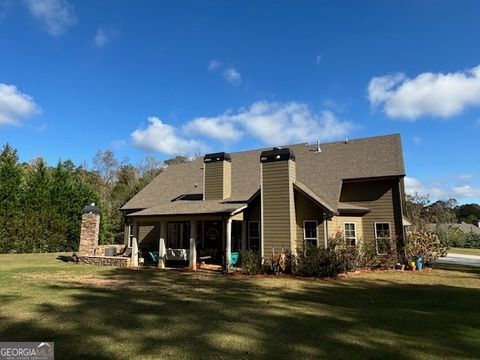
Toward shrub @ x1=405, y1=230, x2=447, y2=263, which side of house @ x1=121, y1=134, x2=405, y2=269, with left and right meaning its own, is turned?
right

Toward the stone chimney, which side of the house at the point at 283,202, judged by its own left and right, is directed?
left

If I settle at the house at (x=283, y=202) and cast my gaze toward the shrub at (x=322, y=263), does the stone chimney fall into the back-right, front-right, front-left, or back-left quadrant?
back-right

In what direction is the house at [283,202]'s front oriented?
away from the camera
